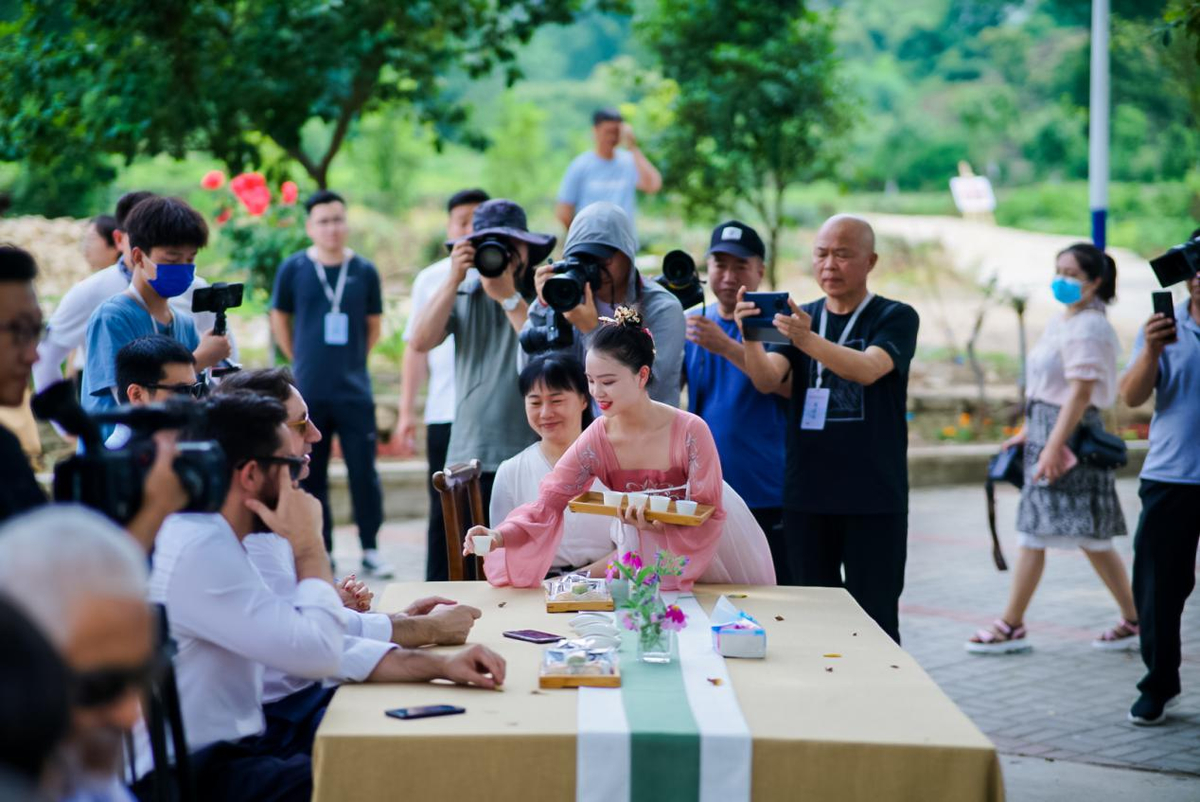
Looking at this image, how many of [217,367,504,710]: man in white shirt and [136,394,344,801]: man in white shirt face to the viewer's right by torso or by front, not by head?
2

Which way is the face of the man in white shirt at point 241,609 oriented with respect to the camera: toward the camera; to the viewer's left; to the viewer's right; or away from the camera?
to the viewer's right

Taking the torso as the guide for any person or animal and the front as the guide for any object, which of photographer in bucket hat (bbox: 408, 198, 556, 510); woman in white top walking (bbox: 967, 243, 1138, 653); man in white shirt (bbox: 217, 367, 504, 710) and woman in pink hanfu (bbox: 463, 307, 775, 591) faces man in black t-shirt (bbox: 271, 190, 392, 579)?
the woman in white top walking

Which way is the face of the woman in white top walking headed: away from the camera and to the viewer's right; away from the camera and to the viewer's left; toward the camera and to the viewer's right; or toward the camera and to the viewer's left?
toward the camera and to the viewer's left

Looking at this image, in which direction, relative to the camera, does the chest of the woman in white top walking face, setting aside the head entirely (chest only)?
to the viewer's left

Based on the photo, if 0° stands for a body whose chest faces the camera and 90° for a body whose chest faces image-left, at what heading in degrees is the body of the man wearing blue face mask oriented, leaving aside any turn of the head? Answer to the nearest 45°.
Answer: approximately 315°

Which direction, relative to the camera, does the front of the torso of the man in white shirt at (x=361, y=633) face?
to the viewer's right
